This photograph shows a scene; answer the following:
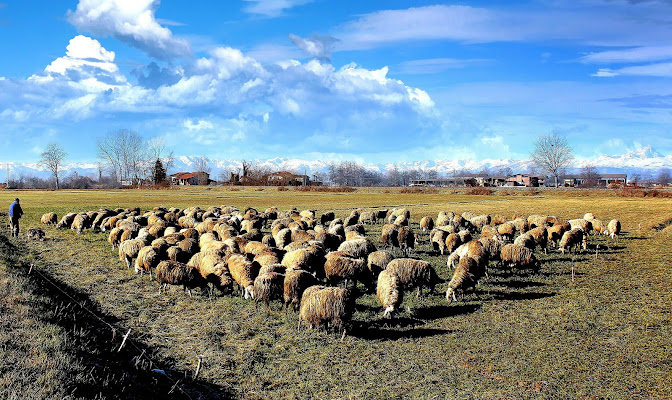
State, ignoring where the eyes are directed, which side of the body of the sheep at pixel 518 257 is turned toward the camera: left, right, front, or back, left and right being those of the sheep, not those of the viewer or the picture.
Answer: right

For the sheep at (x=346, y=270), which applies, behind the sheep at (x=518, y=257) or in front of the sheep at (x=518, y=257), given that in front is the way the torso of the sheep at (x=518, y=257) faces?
behind

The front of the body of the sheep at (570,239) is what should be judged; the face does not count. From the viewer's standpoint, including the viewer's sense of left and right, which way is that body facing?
facing the viewer and to the left of the viewer

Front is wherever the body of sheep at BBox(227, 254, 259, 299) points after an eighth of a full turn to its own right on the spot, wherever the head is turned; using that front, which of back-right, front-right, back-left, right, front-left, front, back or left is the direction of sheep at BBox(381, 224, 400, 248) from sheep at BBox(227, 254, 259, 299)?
back-left

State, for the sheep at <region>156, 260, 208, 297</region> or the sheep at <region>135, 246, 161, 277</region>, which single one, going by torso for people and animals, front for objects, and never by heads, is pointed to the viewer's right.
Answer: the sheep at <region>156, 260, 208, 297</region>

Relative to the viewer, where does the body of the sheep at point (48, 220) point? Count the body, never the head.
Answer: to the viewer's left
